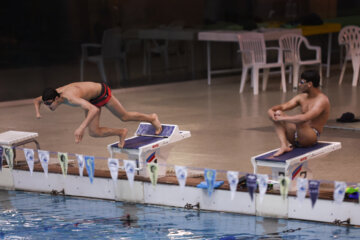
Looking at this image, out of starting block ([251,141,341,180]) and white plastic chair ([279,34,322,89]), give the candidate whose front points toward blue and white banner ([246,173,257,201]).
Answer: the starting block

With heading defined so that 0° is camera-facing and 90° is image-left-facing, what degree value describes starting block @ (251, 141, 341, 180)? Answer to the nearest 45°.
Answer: approximately 45°

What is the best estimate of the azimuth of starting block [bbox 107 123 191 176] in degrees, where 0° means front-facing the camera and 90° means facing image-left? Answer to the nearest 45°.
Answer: approximately 45°
